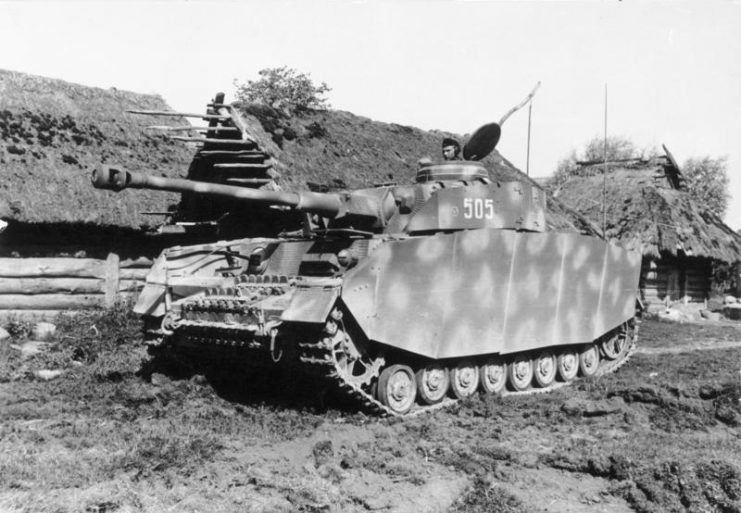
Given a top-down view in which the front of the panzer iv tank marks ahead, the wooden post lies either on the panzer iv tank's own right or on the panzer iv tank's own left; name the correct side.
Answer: on the panzer iv tank's own right

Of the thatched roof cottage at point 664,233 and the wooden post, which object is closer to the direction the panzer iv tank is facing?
the wooden post

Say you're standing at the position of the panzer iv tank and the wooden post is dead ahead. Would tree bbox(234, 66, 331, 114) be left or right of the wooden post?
right

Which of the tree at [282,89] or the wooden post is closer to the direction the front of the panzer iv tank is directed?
the wooden post

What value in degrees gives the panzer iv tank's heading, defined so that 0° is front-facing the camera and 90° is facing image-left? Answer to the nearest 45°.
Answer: approximately 45°

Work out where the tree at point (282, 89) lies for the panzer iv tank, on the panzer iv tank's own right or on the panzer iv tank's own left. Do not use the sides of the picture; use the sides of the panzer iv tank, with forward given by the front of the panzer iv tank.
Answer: on the panzer iv tank's own right

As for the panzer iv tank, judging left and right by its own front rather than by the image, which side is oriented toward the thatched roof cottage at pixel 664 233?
back
